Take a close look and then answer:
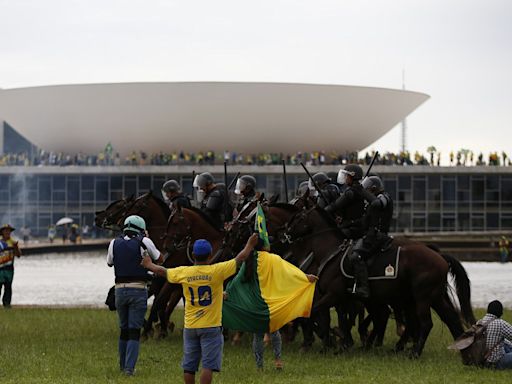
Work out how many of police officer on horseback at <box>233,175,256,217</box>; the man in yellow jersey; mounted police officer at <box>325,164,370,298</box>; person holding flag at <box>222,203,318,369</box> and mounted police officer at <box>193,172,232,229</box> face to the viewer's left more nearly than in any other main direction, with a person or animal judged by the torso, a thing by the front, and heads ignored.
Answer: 3

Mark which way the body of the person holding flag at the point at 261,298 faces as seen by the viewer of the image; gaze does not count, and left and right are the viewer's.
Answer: facing away from the viewer

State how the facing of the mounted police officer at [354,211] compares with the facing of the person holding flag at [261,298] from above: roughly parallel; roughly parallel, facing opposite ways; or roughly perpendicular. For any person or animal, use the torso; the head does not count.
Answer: roughly perpendicular

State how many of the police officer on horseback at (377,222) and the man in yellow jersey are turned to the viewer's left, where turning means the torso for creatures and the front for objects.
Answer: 1

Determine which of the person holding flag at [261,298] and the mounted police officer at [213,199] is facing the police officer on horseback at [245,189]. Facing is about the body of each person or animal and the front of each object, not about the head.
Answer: the person holding flag

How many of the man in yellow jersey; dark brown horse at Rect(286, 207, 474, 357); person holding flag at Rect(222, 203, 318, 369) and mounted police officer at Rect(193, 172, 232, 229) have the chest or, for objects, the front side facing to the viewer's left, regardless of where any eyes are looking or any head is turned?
2

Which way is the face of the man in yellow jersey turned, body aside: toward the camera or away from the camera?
away from the camera

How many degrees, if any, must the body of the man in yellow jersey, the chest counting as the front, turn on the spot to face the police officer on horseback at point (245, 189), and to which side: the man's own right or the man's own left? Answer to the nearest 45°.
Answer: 0° — they already face them

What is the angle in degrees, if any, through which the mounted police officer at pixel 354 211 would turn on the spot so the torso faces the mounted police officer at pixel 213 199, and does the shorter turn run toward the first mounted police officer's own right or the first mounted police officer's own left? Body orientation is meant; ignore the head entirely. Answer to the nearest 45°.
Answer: approximately 45° to the first mounted police officer's own right

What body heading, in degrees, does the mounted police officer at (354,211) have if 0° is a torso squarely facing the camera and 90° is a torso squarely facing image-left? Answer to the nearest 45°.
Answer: approximately 90°

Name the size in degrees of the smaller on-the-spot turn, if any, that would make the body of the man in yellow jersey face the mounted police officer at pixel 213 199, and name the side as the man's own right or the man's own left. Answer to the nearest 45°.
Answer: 0° — they already face them

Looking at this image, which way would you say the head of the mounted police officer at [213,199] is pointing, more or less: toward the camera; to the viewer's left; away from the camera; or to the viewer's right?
to the viewer's left

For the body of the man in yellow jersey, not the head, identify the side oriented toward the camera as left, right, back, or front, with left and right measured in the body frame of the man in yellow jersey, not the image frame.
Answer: back

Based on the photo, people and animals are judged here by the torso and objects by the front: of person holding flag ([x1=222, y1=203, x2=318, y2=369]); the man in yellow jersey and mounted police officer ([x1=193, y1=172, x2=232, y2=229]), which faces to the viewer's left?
the mounted police officer
